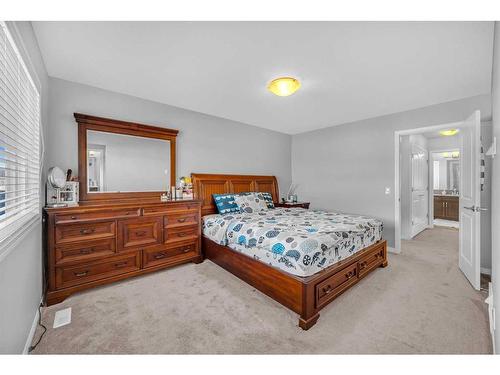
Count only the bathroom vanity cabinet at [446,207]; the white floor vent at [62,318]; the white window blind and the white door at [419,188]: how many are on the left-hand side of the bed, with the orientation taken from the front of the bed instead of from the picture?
2

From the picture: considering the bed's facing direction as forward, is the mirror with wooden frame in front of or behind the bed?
behind

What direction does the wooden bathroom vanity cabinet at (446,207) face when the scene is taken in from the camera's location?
facing the viewer

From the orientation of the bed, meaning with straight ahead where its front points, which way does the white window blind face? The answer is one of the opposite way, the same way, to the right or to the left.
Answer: to the left

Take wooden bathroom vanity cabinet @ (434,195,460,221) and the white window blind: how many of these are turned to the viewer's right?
1

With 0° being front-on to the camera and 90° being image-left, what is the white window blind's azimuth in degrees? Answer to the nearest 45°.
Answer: approximately 270°

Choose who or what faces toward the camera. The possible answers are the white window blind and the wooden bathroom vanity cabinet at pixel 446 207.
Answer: the wooden bathroom vanity cabinet

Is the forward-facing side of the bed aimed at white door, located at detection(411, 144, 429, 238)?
no

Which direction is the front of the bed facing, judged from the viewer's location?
facing the viewer and to the right of the viewer

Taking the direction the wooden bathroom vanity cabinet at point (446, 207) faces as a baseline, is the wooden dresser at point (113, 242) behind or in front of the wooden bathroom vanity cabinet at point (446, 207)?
in front

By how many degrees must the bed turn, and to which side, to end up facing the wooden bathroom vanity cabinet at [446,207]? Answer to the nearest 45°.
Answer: approximately 90° to its left

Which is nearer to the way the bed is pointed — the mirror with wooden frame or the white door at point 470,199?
the white door

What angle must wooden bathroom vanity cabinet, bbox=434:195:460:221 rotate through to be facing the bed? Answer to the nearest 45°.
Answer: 0° — it already faces it

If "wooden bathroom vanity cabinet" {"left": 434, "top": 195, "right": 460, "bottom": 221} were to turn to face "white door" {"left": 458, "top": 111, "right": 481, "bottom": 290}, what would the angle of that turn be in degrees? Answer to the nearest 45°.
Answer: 0° — it already faces it
